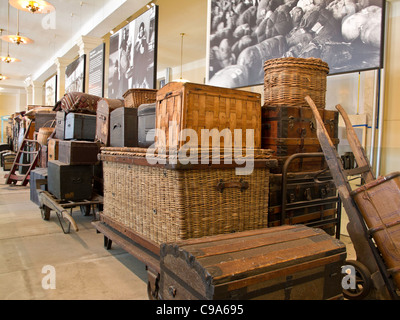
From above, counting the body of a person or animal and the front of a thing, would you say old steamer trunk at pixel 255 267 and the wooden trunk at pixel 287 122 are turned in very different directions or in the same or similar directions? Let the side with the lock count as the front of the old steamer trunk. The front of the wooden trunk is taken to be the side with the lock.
same or similar directions

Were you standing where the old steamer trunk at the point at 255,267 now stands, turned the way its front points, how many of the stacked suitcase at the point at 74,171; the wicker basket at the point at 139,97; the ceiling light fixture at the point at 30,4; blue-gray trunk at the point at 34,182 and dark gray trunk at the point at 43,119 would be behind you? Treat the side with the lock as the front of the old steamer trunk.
5

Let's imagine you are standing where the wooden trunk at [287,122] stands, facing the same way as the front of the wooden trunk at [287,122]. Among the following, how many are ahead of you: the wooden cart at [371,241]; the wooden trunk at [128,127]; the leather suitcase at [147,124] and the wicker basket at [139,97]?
1

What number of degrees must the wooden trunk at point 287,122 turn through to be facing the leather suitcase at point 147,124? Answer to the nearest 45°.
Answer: approximately 135° to its right

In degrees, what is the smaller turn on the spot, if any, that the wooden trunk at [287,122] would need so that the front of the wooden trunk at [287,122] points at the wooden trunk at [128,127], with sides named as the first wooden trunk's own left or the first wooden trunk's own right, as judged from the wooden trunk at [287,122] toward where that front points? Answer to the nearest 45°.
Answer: approximately 135° to the first wooden trunk's own right

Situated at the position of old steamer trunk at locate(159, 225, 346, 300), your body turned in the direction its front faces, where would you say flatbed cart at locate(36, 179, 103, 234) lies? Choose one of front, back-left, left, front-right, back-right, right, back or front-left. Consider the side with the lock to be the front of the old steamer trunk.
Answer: back

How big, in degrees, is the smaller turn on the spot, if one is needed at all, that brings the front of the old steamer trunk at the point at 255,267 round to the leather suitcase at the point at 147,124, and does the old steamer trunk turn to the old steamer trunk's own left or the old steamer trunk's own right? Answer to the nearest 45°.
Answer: approximately 180°

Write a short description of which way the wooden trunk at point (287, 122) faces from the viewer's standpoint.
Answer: facing the viewer and to the right of the viewer

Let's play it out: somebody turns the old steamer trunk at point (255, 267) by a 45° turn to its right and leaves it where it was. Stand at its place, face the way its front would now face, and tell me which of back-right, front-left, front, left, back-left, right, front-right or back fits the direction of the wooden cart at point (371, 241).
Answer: back-left

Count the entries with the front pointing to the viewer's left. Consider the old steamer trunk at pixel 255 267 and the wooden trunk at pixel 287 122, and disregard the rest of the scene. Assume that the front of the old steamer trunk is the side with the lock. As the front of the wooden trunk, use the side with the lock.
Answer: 0

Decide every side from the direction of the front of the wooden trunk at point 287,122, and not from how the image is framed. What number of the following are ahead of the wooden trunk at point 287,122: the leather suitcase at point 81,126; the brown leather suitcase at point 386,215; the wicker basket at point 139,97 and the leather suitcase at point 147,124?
1

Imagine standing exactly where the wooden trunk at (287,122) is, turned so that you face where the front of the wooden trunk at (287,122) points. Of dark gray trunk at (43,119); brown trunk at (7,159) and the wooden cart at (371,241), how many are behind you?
2

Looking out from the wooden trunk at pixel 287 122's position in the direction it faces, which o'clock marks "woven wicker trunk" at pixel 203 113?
The woven wicker trunk is roughly at 3 o'clock from the wooden trunk.
